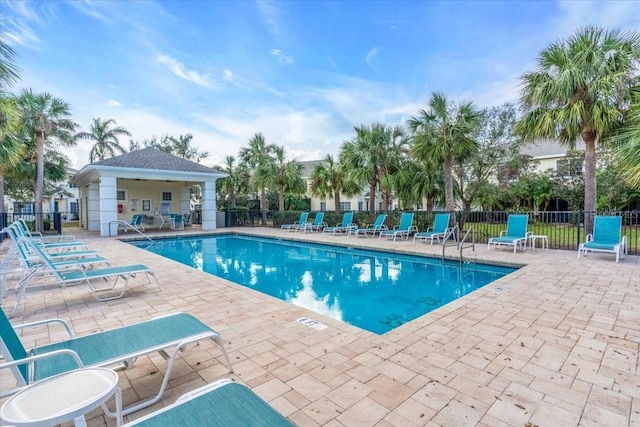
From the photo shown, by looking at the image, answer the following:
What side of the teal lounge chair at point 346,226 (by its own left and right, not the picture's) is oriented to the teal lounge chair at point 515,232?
left

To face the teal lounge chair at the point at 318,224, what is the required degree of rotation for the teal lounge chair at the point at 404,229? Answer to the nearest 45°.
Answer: approximately 90° to its right

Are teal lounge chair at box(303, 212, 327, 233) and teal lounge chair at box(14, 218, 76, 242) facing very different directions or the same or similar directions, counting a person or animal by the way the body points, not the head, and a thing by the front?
very different directions

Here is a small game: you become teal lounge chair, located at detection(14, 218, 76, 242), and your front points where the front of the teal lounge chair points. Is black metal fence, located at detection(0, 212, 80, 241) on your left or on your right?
on your left

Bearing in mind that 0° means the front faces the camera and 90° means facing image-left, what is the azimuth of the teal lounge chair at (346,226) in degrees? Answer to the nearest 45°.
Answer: approximately 45°

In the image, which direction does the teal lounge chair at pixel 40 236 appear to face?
to the viewer's right

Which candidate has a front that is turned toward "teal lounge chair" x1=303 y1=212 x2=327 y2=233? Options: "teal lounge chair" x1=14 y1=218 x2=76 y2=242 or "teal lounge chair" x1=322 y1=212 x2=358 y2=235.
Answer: "teal lounge chair" x1=14 y1=218 x2=76 y2=242

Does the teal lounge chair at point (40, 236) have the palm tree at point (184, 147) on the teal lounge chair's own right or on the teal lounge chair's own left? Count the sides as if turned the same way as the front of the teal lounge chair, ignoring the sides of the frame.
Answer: on the teal lounge chair's own left

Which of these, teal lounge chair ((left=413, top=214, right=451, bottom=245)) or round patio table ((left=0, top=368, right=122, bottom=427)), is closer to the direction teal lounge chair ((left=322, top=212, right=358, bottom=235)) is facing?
the round patio table
